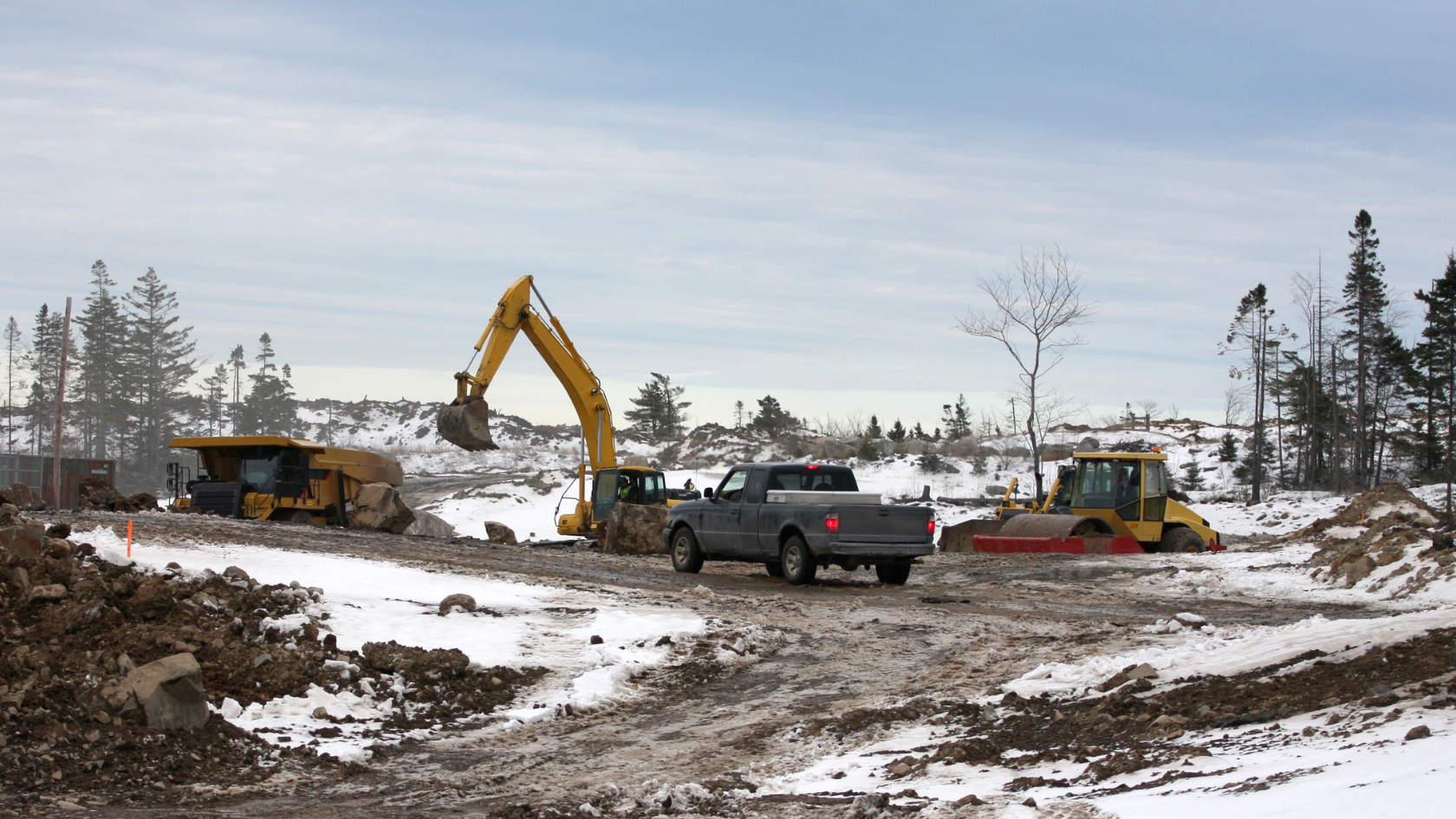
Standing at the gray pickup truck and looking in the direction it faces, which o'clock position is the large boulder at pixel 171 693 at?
The large boulder is roughly at 8 o'clock from the gray pickup truck.

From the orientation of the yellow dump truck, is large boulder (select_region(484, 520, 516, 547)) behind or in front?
behind

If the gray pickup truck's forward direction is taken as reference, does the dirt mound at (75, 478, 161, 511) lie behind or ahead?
ahead

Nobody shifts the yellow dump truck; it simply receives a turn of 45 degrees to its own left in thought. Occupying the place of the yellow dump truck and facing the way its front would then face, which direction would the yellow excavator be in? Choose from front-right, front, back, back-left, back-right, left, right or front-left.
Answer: left

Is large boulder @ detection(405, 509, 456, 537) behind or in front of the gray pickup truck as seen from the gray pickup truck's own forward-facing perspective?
in front

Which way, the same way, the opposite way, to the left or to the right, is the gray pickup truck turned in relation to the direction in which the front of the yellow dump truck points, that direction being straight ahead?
to the right

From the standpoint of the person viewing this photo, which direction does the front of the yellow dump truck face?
facing the viewer and to the left of the viewer

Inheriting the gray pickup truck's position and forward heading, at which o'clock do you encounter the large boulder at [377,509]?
The large boulder is roughly at 12 o'clock from the gray pickup truck.

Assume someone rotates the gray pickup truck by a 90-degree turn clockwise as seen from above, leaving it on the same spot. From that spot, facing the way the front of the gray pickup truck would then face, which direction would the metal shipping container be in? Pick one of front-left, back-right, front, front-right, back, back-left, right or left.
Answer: left

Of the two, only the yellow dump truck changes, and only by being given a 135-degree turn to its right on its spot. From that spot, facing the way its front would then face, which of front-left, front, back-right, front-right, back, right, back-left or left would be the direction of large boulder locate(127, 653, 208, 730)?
back

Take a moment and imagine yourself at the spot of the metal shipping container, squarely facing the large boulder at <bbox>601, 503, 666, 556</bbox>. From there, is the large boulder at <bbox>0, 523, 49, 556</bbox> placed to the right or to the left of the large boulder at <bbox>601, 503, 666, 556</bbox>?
right

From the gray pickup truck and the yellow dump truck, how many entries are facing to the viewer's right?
0

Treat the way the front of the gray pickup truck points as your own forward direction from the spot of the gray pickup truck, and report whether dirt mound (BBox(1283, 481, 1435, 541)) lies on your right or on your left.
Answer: on your right

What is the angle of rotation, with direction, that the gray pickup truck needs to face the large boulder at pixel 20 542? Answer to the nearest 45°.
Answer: approximately 90° to its left

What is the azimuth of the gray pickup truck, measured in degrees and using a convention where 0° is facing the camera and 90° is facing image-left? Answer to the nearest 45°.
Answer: approximately 135°

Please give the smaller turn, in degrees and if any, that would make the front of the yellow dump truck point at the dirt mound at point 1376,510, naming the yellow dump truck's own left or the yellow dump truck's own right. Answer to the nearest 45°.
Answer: approximately 90° to the yellow dump truck's own left
